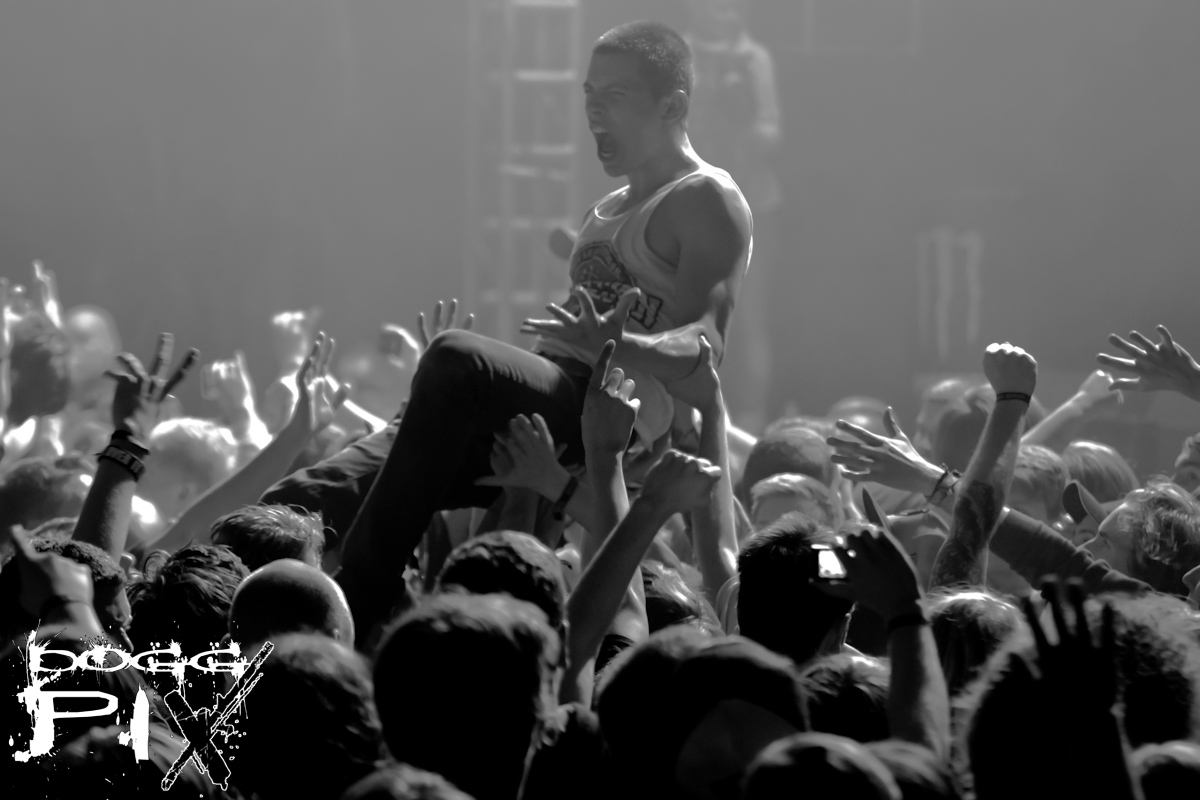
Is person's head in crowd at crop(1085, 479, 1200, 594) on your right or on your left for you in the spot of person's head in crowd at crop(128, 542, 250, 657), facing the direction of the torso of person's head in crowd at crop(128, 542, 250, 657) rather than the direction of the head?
on your right

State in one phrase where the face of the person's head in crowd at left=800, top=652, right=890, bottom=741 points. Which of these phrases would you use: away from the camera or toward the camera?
away from the camera

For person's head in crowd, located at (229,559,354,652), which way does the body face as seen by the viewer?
away from the camera

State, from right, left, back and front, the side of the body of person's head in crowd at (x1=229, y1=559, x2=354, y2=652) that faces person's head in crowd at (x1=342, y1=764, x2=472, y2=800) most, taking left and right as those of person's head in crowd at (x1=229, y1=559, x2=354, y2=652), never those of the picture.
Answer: back

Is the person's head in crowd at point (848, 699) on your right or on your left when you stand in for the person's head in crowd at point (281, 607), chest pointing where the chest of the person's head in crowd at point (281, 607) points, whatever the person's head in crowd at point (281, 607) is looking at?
on your right

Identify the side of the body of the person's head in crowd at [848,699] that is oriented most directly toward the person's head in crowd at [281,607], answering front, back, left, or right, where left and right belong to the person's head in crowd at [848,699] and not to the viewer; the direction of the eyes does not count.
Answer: left

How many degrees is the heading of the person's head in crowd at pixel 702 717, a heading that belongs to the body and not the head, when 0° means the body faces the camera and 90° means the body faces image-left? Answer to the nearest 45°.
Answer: approximately 180°

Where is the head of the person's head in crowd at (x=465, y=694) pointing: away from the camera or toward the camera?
away from the camera

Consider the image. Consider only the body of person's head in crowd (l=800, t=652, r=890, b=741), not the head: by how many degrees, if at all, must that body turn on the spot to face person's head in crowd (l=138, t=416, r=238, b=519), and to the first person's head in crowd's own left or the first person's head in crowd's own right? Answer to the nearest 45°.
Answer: approximately 45° to the first person's head in crowd's own left

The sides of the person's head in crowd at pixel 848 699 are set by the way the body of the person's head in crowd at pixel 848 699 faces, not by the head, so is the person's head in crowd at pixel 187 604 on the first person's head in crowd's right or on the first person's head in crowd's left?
on the first person's head in crowd's left

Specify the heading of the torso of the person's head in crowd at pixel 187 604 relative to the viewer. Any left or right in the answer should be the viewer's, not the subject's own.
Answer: facing away from the viewer

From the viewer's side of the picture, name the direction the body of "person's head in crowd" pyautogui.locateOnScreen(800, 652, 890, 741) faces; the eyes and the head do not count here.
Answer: away from the camera
